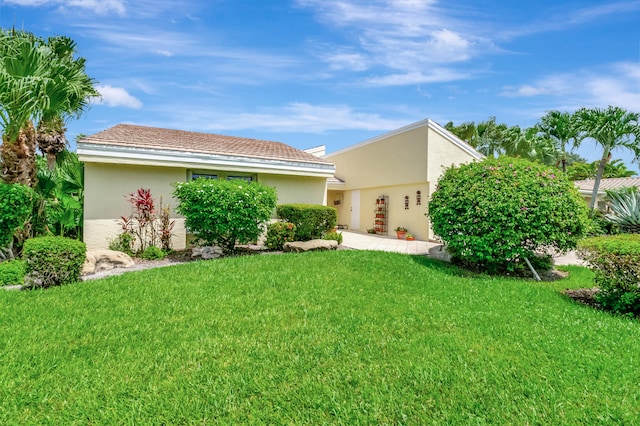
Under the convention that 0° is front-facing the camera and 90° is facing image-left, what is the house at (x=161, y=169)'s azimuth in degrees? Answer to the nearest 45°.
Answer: approximately 0°

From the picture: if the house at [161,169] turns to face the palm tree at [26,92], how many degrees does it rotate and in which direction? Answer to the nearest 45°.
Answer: approximately 45° to its right

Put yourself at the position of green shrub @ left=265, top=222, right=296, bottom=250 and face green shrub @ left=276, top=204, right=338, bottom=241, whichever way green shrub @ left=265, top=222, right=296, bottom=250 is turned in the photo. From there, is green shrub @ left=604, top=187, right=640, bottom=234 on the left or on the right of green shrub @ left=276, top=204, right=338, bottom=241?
right

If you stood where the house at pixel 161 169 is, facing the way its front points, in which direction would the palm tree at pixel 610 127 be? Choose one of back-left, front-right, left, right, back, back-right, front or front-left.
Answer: left

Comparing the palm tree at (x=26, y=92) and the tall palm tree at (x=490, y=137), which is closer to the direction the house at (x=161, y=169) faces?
the palm tree

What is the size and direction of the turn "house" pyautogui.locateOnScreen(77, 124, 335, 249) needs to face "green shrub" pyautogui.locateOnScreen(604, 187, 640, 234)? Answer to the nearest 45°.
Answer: approximately 90° to its left
